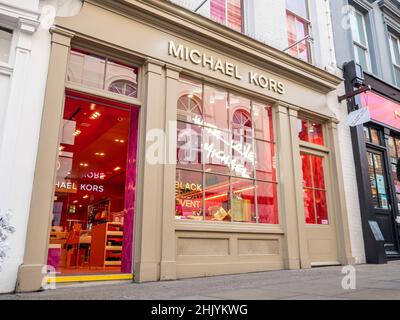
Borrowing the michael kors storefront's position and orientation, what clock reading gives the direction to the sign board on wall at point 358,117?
The sign board on wall is roughly at 10 o'clock from the michael kors storefront.

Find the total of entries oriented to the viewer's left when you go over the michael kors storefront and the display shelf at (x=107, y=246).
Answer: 0

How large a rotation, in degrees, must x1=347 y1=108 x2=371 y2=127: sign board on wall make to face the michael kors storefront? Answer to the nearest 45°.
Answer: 0° — it already faces it

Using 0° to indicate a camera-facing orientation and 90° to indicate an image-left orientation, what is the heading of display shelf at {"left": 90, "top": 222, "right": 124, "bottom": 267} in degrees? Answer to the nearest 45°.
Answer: approximately 315°

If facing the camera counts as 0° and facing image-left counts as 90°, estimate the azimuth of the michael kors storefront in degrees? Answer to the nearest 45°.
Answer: approximately 315°

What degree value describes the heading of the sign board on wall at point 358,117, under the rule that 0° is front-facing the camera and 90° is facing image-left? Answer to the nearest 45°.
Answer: approximately 45°
